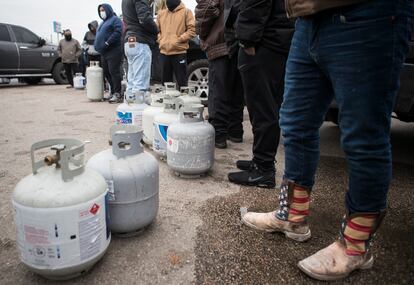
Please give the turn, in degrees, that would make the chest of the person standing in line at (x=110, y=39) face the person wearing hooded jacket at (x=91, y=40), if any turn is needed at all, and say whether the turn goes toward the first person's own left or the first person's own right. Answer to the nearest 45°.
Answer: approximately 135° to the first person's own right

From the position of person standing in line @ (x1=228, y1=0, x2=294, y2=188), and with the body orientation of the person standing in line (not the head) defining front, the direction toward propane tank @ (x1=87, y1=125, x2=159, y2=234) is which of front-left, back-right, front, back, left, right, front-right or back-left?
front-left

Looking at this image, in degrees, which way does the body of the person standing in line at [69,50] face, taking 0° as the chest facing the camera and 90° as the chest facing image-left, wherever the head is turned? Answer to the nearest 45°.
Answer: approximately 0°

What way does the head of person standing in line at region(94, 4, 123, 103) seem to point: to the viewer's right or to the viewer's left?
to the viewer's left

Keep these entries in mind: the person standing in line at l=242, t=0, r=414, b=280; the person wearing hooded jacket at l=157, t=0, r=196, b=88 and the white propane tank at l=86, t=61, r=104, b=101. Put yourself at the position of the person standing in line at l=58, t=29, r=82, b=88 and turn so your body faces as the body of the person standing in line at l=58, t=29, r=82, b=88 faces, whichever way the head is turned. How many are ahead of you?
3

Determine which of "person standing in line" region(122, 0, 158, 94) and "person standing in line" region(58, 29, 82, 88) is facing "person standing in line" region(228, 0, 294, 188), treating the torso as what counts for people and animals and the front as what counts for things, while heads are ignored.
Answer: "person standing in line" region(58, 29, 82, 88)

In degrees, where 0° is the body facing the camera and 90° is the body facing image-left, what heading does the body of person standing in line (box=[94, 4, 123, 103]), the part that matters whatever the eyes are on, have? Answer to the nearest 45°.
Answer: approximately 45°

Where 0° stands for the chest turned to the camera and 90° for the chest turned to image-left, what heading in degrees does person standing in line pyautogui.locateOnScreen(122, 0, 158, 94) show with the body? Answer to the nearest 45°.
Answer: approximately 225°

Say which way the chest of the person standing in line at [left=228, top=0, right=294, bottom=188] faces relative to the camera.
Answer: to the viewer's left

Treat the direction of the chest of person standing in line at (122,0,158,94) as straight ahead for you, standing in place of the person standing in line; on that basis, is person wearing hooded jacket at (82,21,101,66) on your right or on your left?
on your left

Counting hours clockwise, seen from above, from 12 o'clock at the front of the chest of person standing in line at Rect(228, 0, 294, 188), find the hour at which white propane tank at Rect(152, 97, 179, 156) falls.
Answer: The white propane tank is roughly at 1 o'clock from the person standing in line.

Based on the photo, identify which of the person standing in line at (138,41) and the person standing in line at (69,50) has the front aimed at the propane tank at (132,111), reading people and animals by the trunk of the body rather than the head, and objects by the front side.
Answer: the person standing in line at (69,50)
